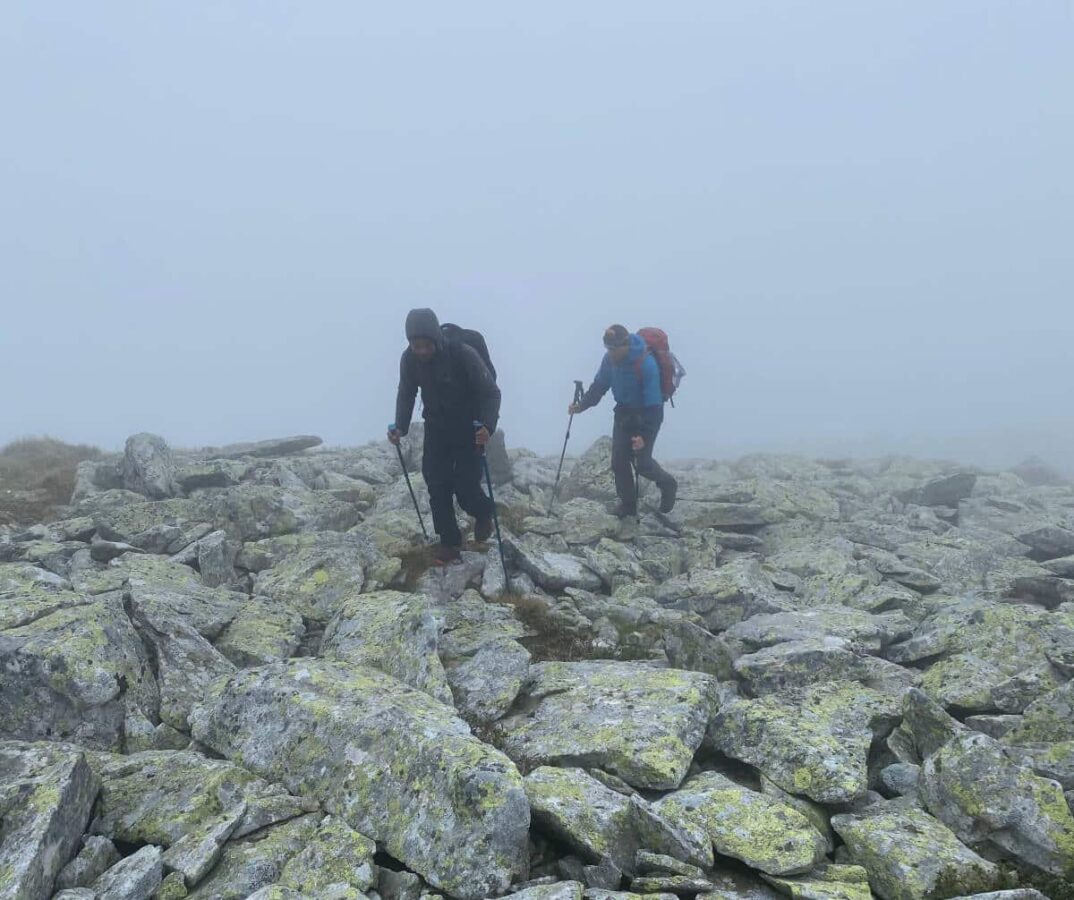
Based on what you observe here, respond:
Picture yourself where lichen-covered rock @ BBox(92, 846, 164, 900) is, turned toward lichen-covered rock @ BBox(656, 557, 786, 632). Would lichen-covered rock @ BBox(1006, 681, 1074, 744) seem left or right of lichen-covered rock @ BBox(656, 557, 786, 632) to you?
right

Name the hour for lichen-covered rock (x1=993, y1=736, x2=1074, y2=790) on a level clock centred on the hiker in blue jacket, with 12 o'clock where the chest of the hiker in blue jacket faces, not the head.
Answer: The lichen-covered rock is roughly at 10 o'clock from the hiker in blue jacket.

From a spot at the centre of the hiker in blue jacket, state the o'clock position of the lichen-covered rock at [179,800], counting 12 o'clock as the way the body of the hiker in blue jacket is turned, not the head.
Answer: The lichen-covered rock is roughly at 11 o'clock from the hiker in blue jacket.

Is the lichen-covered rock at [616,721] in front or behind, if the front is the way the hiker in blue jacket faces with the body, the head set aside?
in front

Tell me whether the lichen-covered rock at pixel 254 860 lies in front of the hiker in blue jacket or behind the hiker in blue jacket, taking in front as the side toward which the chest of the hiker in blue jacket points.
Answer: in front

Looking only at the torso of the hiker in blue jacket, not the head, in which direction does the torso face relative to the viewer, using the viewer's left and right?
facing the viewer and to the left of the viewer

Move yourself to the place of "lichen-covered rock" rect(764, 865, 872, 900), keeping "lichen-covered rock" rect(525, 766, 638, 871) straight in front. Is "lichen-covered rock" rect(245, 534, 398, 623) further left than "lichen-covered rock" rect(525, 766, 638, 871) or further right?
right

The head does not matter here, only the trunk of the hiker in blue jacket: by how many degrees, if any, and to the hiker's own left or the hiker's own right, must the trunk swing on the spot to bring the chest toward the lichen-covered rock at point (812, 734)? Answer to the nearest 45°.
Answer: approximately 45° to the hiker's own left

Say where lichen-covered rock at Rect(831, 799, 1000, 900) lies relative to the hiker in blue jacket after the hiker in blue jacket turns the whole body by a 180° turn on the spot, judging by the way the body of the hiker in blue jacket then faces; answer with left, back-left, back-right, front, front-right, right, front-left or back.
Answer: back-right

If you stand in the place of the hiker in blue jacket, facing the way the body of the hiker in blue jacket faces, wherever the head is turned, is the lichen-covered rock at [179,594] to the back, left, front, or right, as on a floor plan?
front

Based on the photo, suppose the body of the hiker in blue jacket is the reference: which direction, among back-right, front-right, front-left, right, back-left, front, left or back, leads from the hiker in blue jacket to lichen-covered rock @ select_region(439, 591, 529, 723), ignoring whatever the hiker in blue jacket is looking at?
front-left

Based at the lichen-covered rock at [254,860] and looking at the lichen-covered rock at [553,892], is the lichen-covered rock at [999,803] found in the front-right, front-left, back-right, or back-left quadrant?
front-left

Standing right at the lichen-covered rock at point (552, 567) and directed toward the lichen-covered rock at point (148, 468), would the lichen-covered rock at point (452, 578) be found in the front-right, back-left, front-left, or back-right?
front-left

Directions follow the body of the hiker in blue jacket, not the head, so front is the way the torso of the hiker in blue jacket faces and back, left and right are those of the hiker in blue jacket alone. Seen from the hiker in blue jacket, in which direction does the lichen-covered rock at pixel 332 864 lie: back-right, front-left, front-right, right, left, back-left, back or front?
front-left

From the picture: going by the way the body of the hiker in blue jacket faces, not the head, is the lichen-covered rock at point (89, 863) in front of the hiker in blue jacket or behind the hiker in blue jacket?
in front
